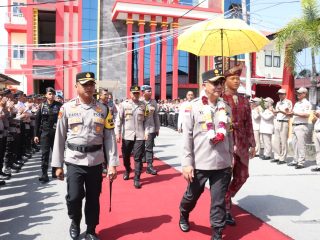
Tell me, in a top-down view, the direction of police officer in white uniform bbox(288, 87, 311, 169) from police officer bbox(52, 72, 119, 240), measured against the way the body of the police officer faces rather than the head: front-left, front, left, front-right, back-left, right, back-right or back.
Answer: back-left

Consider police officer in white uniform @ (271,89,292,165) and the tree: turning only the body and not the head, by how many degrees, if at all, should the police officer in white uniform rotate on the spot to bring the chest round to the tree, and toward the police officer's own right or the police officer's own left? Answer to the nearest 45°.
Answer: approximately 135° to the police officer's own right

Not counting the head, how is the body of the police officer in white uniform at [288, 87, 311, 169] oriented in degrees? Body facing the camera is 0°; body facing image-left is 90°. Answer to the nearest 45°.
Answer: approximately 45°

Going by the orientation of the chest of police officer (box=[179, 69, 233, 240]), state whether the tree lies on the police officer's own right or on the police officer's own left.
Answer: on the police officer's own left

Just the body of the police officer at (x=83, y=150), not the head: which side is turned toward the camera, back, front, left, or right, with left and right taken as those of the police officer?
front

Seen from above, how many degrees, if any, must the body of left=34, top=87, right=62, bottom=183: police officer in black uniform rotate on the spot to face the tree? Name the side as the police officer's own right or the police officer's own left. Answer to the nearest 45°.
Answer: approximately 135° to the police officer's own left

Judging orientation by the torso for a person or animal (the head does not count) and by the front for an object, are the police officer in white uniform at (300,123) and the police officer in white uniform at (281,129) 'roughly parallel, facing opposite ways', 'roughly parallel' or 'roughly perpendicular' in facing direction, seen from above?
roughly parallel

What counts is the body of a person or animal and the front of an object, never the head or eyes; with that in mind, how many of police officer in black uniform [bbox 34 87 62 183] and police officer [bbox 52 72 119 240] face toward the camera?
2

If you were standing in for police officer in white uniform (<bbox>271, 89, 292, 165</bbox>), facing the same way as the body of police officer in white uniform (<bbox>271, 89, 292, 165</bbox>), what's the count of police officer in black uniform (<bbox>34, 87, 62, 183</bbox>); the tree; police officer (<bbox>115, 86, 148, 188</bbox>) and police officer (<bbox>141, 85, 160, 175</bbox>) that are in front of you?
3

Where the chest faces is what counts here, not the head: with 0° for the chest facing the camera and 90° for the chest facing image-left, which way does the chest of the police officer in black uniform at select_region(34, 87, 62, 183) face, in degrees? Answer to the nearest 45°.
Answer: approximately 0°

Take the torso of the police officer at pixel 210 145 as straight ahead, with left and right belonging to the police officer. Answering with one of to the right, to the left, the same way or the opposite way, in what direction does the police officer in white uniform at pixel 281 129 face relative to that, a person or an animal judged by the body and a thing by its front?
to the right

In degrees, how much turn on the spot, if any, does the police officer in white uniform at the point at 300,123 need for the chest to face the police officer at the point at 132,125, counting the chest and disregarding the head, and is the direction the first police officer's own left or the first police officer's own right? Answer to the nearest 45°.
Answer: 0° — they already face them

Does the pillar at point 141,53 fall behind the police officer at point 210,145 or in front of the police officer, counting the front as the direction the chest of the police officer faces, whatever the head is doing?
behind

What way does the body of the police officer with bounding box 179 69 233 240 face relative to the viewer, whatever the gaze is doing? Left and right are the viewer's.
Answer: facing the viewer and to the right of the viewer
